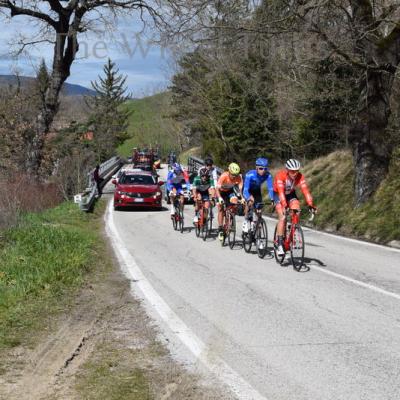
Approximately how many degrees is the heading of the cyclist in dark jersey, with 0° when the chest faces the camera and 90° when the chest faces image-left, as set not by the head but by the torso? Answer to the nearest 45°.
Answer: approximately 0°

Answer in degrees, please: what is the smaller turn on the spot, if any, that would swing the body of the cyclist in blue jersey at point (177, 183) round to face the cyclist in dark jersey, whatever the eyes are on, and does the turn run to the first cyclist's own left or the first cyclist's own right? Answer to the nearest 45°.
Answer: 0° — they already face them

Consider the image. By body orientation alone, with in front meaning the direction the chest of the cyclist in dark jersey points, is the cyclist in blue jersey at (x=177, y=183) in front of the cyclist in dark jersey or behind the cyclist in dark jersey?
behind

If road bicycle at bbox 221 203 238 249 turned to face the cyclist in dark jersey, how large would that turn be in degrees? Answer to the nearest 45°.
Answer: approximately 135° to its right

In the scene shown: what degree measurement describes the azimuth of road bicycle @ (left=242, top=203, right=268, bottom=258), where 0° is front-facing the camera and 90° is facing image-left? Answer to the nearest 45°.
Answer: approximately 315°

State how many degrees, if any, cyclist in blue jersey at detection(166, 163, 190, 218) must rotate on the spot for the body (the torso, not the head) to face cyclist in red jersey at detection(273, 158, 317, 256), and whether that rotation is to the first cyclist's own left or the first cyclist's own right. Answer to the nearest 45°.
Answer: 0° — they already face them

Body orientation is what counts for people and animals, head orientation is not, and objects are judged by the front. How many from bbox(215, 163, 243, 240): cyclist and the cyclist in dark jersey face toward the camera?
2

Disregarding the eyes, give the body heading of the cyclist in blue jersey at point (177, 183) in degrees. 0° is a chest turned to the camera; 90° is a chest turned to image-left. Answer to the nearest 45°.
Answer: approximately 0°

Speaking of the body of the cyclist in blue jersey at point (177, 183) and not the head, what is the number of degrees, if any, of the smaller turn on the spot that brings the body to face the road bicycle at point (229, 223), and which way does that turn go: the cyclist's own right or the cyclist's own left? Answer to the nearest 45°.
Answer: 0° — they already face it
